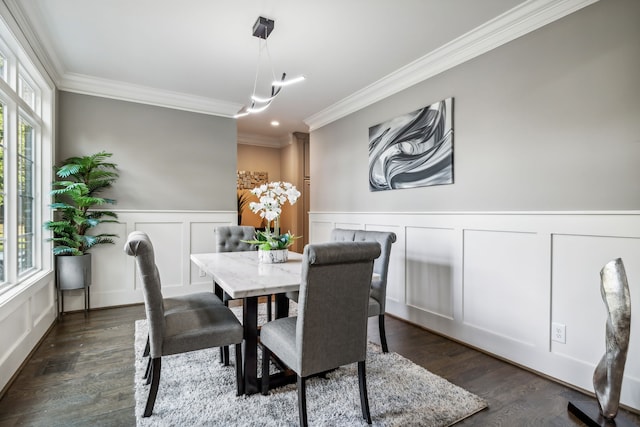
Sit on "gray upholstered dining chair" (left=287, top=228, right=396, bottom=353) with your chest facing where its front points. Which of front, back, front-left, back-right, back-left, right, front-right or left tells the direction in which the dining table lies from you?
front

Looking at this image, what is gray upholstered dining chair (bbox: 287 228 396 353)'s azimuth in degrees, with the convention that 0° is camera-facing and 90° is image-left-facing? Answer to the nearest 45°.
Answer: approximately 45°

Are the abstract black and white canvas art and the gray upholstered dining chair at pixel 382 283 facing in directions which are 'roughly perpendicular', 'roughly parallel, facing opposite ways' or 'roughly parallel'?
roughly parallel

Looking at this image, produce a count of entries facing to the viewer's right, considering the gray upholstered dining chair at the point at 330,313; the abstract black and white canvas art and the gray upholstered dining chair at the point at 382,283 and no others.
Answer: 0

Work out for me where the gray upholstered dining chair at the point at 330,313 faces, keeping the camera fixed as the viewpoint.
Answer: facing away from the viewer and to the left of the viewer

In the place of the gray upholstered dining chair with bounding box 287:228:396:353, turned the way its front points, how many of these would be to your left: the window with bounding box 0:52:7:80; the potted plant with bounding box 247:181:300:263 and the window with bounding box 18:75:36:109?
0

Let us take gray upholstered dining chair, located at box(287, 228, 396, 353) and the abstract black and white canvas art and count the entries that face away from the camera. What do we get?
0

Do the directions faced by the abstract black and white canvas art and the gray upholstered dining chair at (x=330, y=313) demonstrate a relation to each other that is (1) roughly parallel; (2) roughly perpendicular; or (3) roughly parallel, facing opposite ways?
roughly perpendicular

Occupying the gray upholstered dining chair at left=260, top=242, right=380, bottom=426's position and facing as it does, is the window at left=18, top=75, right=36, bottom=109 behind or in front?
in front

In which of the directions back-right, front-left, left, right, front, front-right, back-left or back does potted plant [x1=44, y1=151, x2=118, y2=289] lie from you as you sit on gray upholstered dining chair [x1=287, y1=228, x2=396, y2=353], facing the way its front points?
front-right

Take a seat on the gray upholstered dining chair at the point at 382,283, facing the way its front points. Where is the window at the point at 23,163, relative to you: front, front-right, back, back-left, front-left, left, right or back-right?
front-right

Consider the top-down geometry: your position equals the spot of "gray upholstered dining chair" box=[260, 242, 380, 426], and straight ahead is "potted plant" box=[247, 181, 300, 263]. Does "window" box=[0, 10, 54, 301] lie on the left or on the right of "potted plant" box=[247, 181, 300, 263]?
left

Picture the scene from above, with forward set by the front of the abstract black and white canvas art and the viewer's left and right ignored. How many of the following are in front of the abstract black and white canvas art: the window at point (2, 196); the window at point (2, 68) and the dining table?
3

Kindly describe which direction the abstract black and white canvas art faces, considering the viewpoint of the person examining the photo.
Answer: facing the viewer and to the left of the viewer
